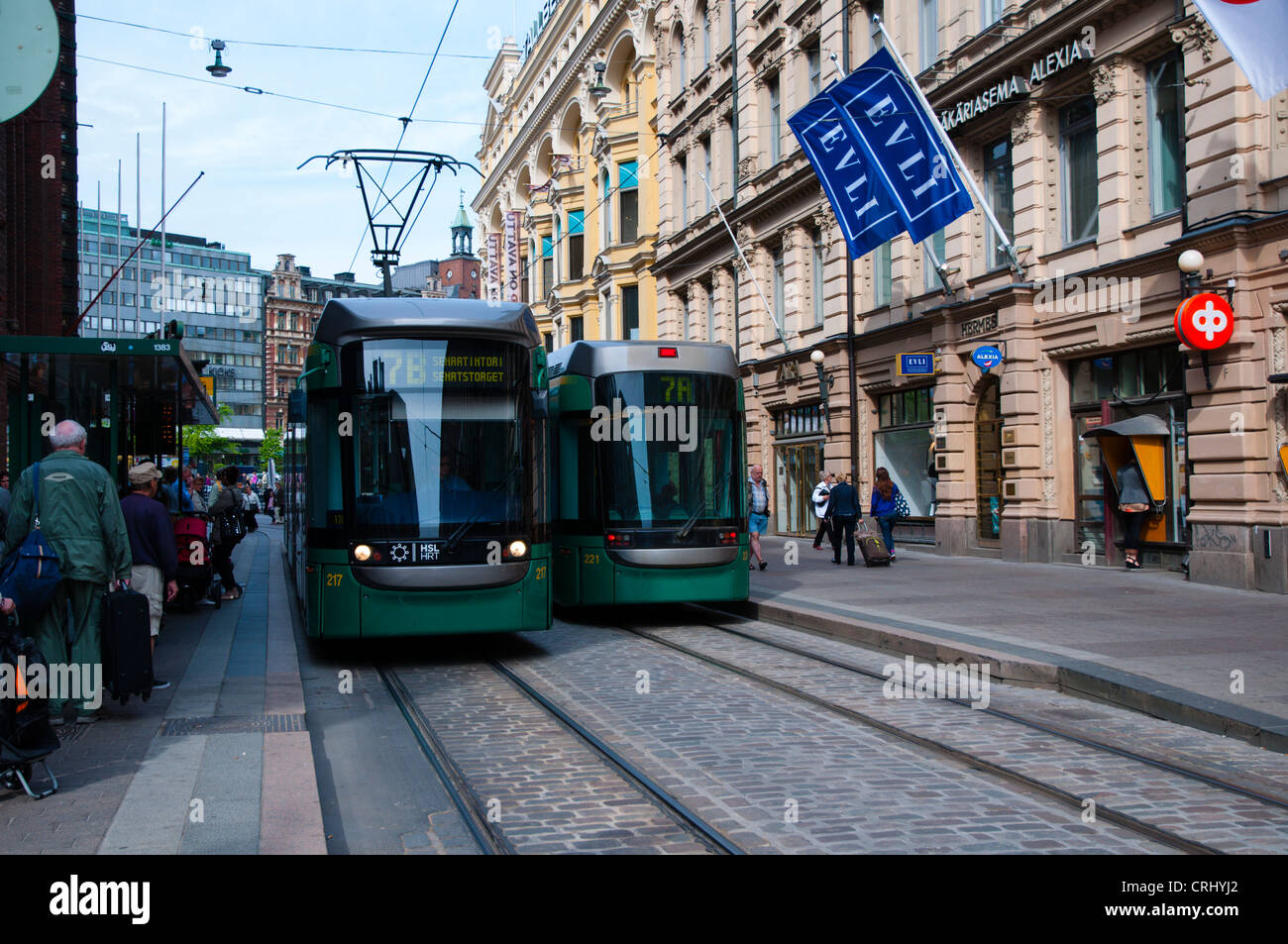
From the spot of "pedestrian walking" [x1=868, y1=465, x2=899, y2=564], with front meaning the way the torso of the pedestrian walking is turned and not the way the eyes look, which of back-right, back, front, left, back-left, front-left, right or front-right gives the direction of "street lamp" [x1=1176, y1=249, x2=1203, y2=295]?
back-right

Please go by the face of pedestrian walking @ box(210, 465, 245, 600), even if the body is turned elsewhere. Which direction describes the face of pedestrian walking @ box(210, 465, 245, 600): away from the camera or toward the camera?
away from the camera

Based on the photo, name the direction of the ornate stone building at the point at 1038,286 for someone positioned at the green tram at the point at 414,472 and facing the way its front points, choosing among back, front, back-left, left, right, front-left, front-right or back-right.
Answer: back-left

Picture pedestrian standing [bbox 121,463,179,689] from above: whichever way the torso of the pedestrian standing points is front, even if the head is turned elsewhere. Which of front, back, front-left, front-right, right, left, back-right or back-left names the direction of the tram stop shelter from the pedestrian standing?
front-left
